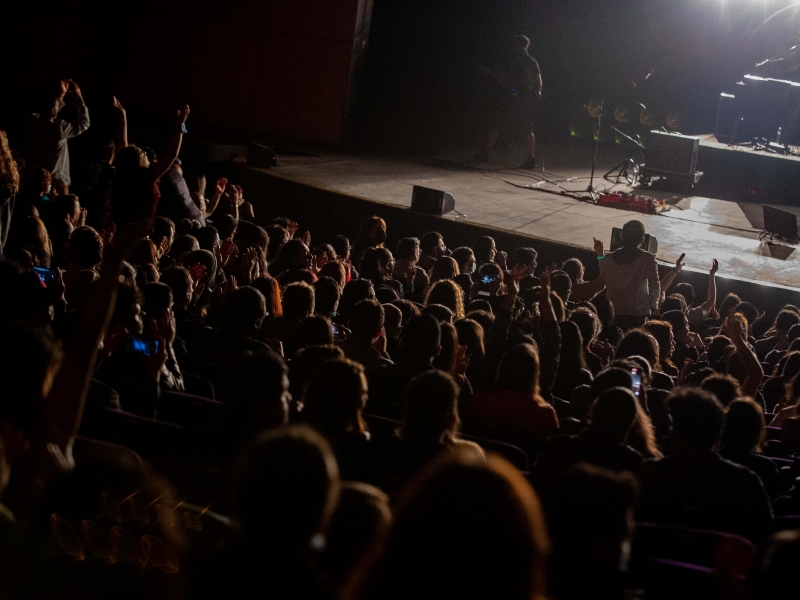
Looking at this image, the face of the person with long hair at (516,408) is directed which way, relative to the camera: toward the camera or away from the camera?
away from the camera

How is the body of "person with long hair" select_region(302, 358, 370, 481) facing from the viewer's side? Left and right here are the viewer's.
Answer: facing away from the viewer and to the right of the viewer

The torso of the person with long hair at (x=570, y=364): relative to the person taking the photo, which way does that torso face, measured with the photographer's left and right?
facing away from the viewer and to the right of the viewer

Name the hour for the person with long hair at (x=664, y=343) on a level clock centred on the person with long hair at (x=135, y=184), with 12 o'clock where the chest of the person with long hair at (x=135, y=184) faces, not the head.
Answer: the person with long hair at (x=664, y=343) is roughly at 2 o'clock from the person with long hair at (x=135, y=184).

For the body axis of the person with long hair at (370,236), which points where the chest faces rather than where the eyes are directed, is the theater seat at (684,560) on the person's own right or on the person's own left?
on the person's own right

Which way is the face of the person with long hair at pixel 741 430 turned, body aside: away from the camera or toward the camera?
away from the camera
